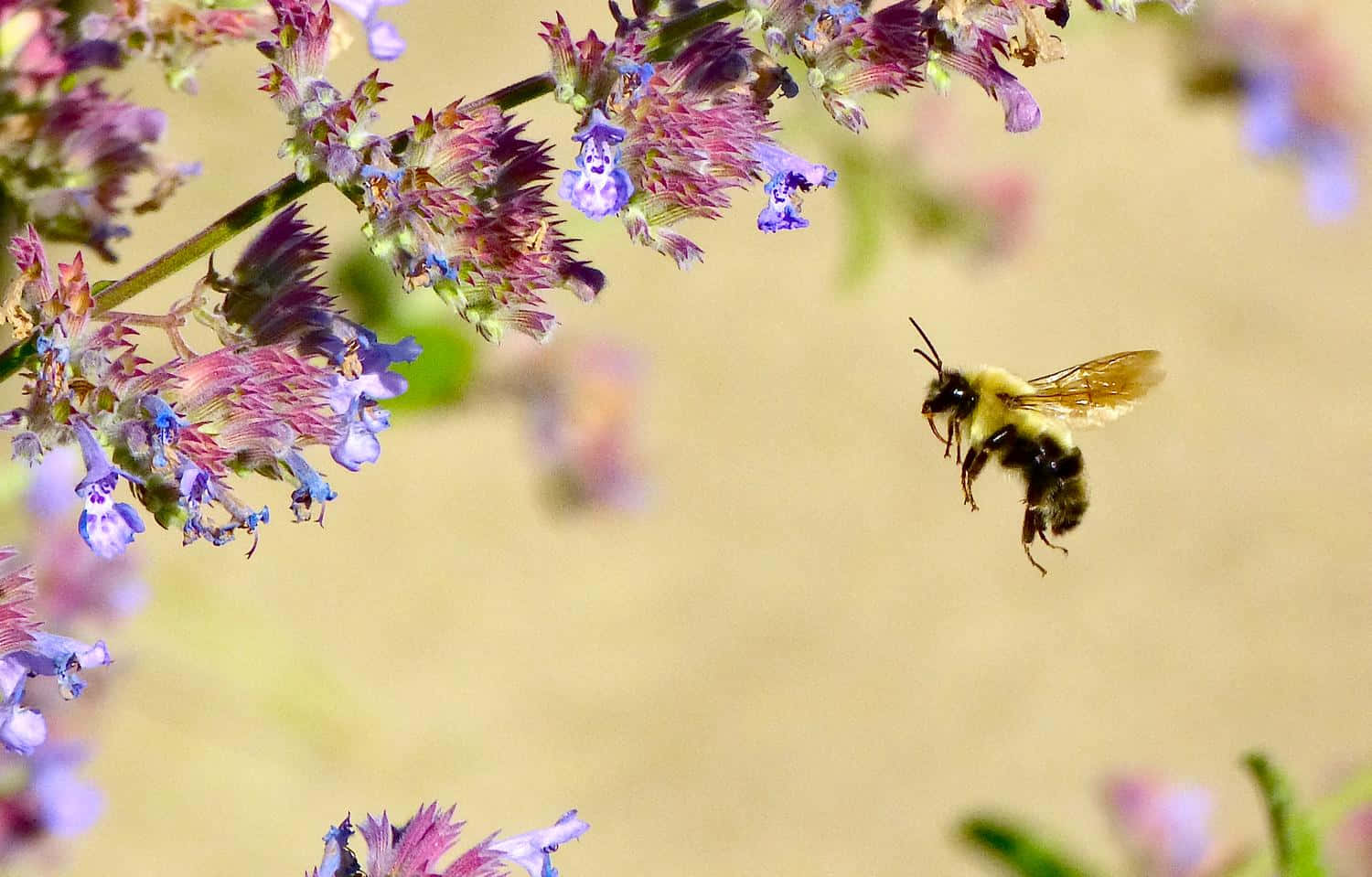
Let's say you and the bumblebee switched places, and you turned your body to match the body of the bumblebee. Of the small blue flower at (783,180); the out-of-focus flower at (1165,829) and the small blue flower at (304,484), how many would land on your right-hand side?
1

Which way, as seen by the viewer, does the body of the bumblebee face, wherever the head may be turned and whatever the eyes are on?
to the viewer's left

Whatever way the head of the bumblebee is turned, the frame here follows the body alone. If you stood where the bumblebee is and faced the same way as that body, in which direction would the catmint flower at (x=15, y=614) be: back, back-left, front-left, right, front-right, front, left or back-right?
front-left

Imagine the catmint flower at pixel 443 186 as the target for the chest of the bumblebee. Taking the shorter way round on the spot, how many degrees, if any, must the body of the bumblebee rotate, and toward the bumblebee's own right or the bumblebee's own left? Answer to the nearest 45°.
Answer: approximately 45° to the bumblebee's own left

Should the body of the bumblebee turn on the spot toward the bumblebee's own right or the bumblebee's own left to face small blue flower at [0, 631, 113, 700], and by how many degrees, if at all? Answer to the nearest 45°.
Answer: approximately 45° to the bumblebee's own left

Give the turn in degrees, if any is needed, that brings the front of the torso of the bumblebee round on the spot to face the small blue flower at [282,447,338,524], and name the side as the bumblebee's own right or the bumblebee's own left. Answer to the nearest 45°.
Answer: approximately 45° to the bumblebee's own left

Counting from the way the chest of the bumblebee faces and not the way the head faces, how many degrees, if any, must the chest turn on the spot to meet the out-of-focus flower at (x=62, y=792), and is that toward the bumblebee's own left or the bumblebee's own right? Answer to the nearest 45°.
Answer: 0° — it already faces it
